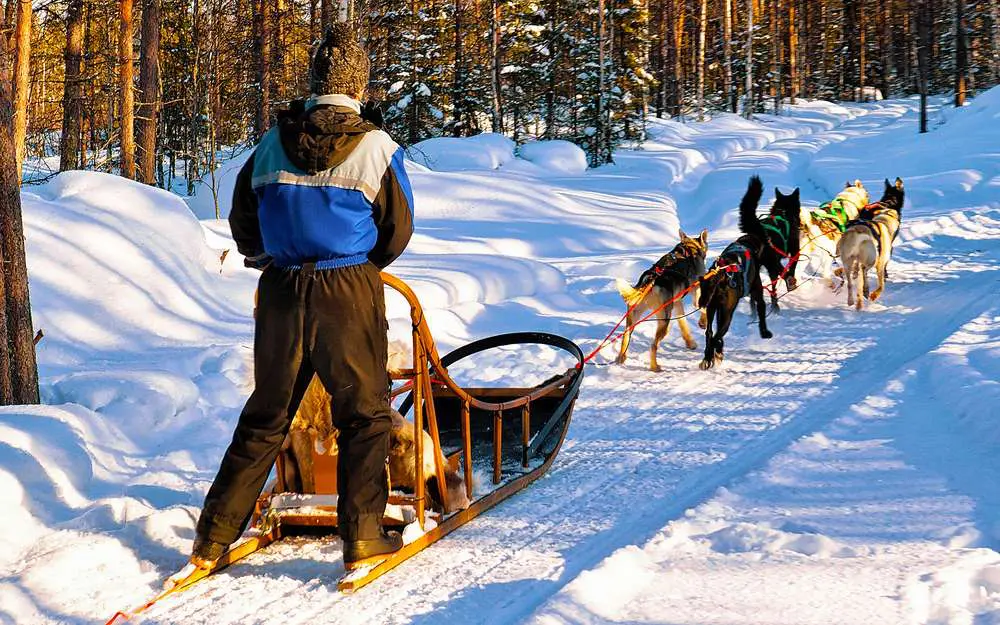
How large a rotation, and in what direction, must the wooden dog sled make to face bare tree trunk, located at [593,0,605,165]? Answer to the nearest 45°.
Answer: approximately 45° to its left

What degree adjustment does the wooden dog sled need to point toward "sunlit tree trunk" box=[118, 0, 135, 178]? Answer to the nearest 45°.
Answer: approximately 45° to its left

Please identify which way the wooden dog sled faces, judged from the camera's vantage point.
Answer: facing away from the viewer and to the right of the viewer

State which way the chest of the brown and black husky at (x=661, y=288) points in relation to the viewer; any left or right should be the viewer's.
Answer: facing away from the viewer and to the right of the viewer

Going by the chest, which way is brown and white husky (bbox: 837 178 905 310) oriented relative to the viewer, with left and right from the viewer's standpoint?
facing away from the viewer and to the right of the viewer

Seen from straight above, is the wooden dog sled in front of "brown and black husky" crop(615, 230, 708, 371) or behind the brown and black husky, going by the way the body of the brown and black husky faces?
behind
